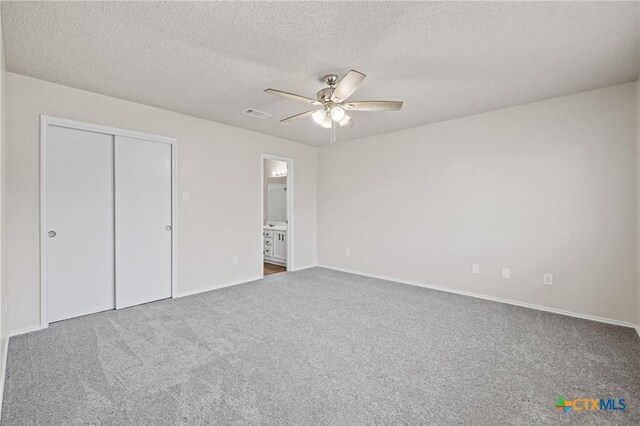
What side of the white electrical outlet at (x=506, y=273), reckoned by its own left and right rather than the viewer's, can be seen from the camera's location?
front

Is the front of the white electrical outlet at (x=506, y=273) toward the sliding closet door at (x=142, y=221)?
no

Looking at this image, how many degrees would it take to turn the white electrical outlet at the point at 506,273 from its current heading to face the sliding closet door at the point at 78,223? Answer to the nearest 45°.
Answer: approximately 45° to its right

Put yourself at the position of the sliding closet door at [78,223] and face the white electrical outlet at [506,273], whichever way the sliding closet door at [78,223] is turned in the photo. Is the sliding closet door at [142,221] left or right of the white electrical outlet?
left
